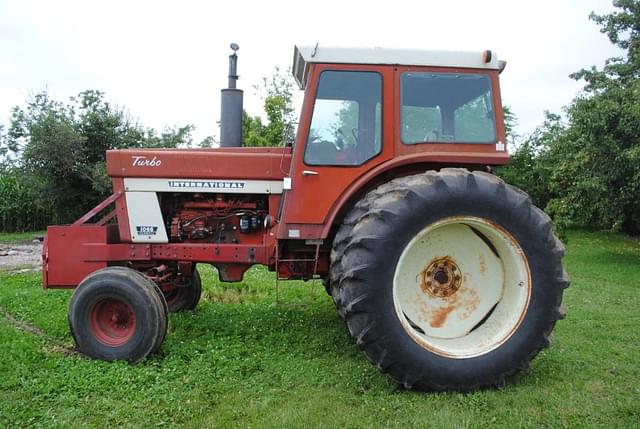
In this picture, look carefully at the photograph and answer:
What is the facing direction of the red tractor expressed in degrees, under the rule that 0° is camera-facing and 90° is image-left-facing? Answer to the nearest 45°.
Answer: approximately 90°
